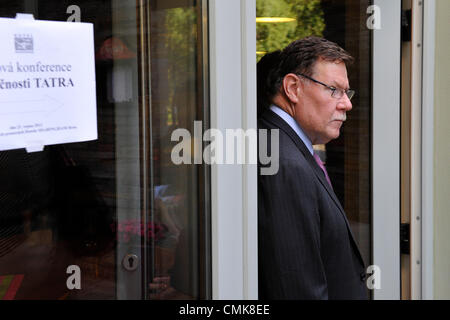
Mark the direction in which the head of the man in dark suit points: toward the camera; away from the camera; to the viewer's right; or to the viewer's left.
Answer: to the viewer's right

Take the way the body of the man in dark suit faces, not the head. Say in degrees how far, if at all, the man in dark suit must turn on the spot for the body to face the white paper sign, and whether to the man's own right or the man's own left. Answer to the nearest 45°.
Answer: approximately 135° to the man's own right

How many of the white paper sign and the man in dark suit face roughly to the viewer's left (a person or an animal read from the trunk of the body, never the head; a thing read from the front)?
0

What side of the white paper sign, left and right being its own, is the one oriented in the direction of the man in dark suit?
left

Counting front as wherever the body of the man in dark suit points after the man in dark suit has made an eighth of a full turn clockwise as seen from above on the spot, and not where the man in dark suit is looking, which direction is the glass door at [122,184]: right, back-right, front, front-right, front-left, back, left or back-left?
right

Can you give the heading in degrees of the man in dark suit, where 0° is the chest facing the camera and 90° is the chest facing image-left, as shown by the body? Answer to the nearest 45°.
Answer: approximately 270°

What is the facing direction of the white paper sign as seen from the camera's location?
facing the viewer and to the right of the viewer
